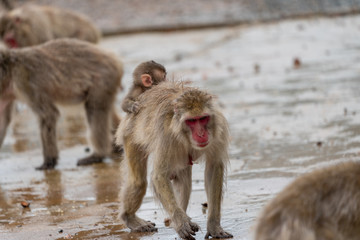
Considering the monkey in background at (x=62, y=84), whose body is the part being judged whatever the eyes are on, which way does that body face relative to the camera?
to the viewer's left

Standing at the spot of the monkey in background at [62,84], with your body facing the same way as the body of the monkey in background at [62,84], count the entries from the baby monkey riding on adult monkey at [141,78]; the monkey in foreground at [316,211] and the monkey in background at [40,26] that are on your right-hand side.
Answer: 1

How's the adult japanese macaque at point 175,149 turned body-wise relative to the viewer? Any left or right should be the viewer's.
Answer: facing the viewer and to the right of the viewer

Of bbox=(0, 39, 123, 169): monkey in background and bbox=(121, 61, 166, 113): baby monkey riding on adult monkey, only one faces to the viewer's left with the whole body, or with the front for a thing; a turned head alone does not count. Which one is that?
bbox=(0, 39, 123, 169): monkey in background

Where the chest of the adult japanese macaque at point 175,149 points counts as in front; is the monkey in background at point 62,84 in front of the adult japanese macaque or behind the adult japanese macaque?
behind

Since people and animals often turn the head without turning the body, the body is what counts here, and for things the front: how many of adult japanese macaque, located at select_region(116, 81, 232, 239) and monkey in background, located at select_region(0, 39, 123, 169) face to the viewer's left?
1

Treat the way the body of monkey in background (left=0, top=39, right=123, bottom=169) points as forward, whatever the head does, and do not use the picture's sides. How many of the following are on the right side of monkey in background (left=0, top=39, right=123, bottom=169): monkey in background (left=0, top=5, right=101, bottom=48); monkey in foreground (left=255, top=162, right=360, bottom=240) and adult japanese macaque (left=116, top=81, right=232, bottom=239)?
1

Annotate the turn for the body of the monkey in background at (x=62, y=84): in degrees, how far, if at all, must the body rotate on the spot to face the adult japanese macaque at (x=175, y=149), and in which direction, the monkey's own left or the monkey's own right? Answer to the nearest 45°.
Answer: approximately 90° to the monkey's own left
